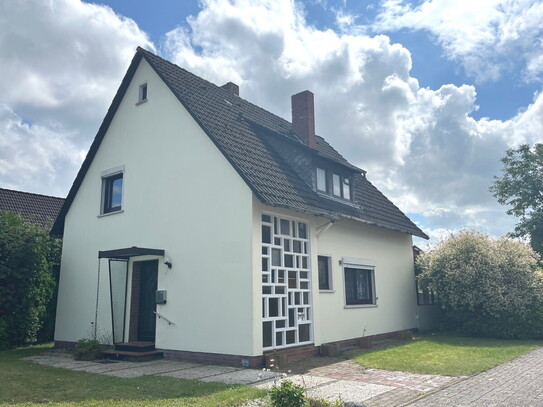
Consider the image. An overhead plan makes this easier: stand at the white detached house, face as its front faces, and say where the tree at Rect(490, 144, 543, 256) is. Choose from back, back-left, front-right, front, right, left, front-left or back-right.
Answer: back

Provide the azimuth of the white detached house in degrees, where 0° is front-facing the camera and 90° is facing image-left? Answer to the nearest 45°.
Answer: approximately 45°

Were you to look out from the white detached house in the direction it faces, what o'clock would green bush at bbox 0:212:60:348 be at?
The green bush is roughly at 2 o'clock from the white detached house.

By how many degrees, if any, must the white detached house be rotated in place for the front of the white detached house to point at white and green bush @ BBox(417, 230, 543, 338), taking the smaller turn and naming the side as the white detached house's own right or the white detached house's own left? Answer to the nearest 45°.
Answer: approximately 135° to the white detached house's own left

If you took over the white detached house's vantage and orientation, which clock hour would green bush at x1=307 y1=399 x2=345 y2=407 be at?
The green bush is roughly at 10 o'clock from the white detached house.

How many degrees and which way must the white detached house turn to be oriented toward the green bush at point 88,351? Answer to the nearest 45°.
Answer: approximately 45° to its right

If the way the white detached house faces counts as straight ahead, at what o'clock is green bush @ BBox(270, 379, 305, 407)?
The green bush is roughly at 10 o'clock from the white detached house.

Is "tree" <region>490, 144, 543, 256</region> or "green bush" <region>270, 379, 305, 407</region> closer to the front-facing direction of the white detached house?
the green bush

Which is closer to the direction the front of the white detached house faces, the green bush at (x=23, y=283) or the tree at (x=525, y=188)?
the green bush
